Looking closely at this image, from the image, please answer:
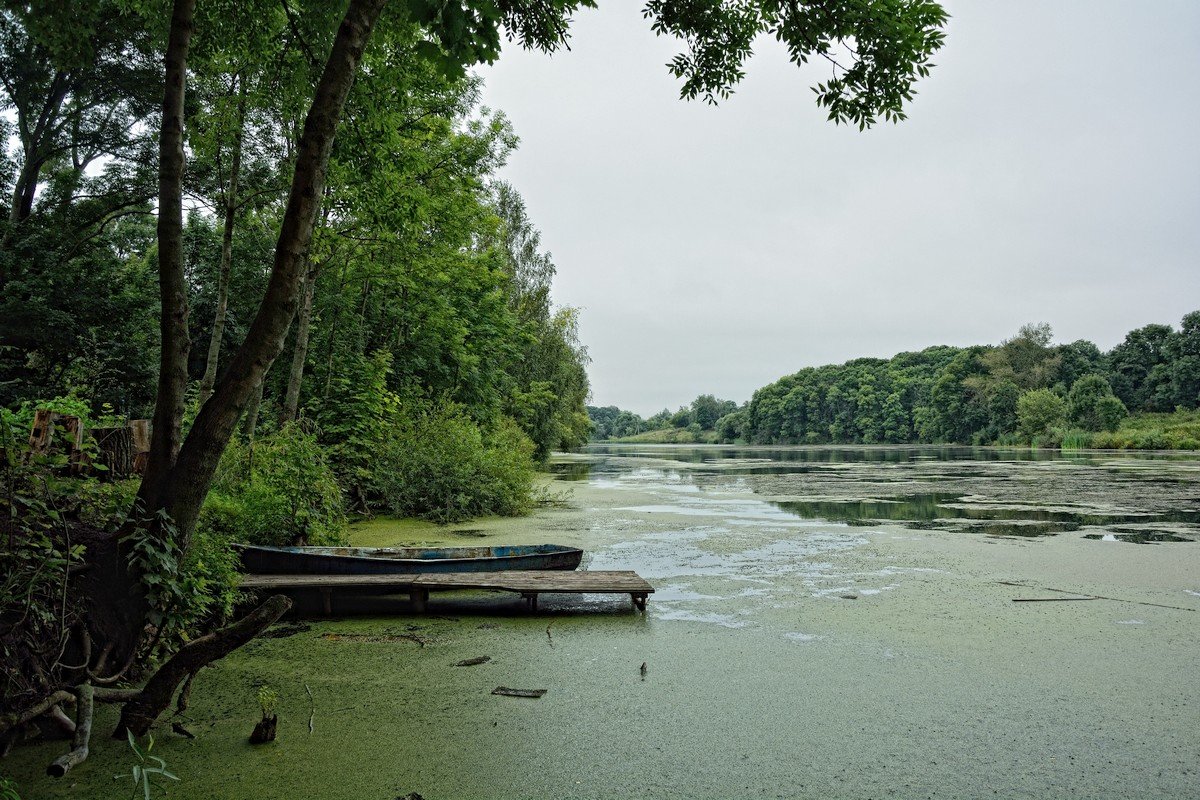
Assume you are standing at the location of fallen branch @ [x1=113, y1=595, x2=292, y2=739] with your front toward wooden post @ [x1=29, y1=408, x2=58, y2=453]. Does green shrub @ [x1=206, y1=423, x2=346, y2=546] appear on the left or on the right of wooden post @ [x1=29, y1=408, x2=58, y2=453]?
right

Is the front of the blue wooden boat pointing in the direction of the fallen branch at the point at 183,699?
no

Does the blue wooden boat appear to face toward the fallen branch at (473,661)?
no

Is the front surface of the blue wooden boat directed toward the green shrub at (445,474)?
no

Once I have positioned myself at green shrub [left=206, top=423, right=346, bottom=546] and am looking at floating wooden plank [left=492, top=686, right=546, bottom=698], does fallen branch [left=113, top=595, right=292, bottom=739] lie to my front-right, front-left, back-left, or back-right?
front-right
